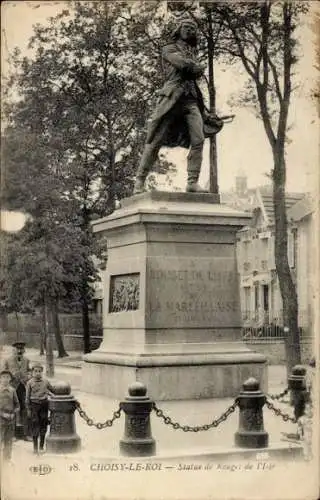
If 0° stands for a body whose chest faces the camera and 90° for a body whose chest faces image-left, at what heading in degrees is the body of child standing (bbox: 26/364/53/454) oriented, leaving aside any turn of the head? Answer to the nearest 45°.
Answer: approximately 0°

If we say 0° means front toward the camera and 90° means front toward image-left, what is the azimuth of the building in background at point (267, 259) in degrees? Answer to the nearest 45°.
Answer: approximately 45°

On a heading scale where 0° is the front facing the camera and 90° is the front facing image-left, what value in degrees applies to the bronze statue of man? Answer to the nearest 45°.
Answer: approximately 315°

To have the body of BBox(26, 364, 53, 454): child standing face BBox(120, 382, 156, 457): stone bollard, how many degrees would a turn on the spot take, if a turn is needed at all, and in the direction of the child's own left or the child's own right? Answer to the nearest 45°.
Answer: approximately 45° to the child's own left

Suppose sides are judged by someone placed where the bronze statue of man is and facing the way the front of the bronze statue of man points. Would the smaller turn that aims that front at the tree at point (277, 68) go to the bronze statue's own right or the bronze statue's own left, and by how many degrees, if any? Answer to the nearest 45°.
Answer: approximately 135° to the bronze statue's own left

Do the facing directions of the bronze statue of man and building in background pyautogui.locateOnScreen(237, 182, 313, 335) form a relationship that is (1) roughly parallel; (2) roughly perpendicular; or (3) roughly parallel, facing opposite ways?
roughly perpendicular
